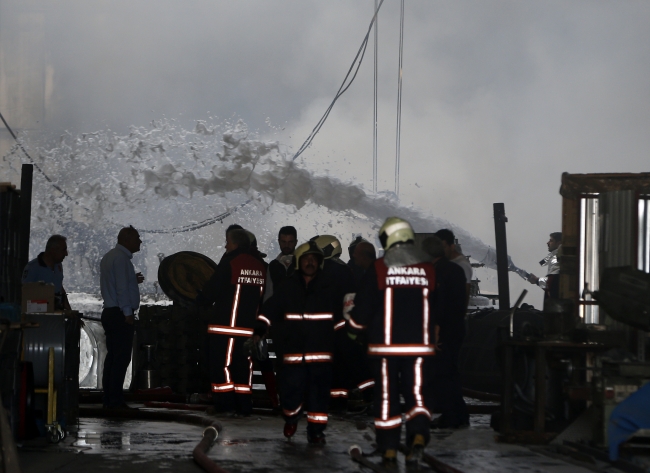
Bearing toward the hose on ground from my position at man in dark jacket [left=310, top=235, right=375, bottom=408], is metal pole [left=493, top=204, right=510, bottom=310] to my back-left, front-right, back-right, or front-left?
back-left

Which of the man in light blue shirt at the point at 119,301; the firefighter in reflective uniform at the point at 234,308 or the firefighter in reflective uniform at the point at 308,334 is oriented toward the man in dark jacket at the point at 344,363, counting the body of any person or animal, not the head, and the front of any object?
the man in light blue shirt

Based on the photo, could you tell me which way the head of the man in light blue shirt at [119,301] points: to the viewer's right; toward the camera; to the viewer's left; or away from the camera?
to the viewer's right

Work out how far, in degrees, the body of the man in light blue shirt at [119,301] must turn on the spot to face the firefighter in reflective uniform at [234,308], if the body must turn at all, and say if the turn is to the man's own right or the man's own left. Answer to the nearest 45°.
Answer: approximately 45° to the man's own right

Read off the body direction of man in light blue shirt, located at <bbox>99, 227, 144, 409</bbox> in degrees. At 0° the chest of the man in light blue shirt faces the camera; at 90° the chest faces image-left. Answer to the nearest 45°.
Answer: approximately 270°

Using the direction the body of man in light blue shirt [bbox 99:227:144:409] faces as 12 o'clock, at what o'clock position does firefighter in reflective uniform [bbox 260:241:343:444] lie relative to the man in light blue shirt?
The firefighter in reflective uniform is roughly at 2 o'clock from the man in light blue shirt.

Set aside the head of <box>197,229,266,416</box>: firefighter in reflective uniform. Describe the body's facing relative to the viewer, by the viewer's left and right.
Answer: facing away from the viewer and to the left of the viewer
